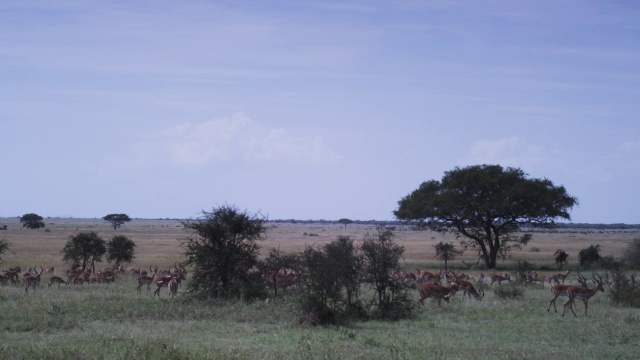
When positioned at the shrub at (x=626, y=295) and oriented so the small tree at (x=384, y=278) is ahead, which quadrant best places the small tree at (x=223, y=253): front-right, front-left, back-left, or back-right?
front-right

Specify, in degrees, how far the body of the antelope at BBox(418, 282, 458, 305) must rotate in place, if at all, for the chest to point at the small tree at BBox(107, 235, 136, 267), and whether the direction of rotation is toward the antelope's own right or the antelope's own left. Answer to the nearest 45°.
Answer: approximately 135° to the antelope's own left

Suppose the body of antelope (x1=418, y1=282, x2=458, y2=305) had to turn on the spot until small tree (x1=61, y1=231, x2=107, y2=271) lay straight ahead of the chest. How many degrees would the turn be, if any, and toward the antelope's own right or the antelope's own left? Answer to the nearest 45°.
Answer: approximately 135° to the antelope's own left

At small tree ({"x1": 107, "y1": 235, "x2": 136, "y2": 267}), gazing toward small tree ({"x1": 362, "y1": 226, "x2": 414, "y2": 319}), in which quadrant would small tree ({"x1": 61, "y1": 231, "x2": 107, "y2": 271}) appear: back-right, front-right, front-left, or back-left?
front-right

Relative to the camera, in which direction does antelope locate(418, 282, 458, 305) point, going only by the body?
to the viewer's right

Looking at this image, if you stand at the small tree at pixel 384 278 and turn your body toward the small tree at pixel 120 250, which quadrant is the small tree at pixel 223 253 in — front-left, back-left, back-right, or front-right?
front-left

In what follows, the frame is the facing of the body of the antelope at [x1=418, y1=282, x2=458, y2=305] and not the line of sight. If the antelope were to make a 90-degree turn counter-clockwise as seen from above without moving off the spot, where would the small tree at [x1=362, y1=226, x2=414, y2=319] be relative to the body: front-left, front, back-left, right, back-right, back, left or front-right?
back-left

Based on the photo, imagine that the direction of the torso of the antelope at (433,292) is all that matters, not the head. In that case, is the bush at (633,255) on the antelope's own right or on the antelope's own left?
on the antelope's own left
